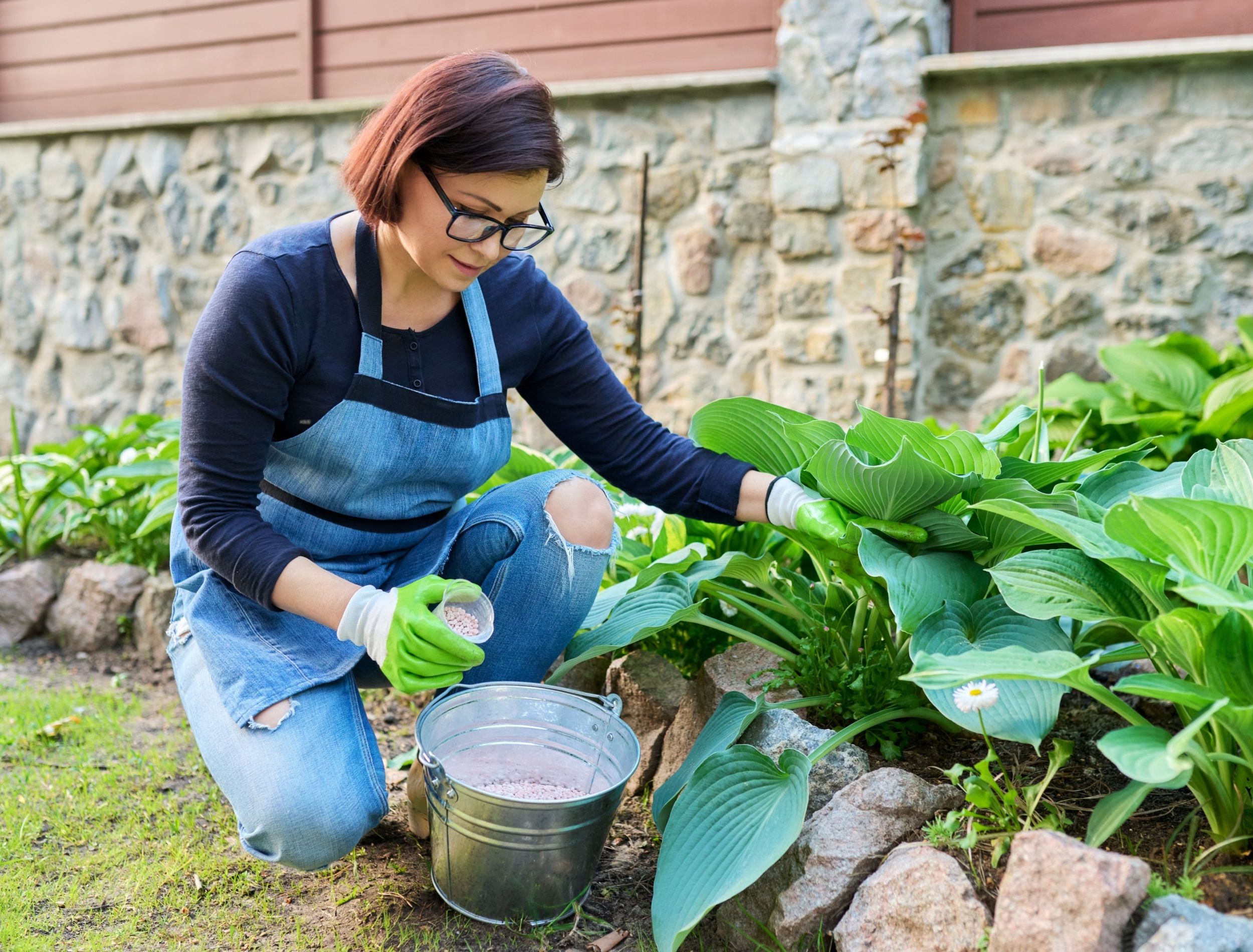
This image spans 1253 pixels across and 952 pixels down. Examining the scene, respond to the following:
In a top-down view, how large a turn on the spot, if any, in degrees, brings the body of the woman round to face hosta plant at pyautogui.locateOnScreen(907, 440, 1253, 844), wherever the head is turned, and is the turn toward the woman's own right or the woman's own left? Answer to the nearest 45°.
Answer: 0° — they already face it

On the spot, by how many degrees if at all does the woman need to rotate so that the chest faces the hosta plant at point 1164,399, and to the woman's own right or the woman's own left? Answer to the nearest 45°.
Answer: approximately 90° to the woman's own left

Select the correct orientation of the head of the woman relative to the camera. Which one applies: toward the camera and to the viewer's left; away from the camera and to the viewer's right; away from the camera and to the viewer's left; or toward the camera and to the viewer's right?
toward the camera and to the viewer's right

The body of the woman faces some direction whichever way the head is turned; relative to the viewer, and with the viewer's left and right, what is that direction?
facing the viewer and to the right of the viewer
